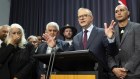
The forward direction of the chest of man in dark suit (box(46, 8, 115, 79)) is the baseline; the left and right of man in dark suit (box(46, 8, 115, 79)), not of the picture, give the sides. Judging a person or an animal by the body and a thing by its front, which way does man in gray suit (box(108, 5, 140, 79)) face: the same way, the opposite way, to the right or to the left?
the same way

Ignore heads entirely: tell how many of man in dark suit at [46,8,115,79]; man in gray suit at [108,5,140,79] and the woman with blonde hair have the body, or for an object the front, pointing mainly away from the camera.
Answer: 0

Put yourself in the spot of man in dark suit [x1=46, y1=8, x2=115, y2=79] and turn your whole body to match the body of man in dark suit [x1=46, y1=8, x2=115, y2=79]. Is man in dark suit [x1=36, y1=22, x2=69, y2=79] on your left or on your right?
on your right

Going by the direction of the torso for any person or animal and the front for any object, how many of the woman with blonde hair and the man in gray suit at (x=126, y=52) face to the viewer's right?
0

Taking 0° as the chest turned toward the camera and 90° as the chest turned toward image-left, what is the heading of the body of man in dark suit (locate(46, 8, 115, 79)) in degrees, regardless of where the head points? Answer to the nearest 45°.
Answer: approximately 45°

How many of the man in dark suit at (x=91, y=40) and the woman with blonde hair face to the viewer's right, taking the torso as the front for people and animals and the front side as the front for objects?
0

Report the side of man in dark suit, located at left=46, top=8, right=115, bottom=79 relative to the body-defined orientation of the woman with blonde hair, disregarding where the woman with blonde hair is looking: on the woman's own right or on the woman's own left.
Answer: on the woman's own left

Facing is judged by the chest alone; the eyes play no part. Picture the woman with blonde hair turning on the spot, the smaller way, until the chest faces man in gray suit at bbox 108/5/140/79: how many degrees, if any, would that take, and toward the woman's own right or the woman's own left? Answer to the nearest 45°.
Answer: approximately 90° to the woman's own left

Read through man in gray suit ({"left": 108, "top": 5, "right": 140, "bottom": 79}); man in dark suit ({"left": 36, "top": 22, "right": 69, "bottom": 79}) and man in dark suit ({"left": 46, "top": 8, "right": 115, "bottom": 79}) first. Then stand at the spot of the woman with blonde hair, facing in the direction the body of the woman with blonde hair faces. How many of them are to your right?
0

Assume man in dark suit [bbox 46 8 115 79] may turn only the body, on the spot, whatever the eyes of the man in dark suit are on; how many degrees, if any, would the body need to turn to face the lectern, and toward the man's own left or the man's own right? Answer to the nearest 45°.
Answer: approximately 45° to the man's own left

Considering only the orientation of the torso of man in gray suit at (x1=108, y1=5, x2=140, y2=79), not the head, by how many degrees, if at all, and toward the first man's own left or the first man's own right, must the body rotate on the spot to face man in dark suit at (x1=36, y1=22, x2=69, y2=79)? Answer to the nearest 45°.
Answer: approximately 45° to the first man's own right

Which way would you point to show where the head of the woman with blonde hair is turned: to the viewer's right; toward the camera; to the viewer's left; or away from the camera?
toward the camera

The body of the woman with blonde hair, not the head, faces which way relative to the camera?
toward the camera

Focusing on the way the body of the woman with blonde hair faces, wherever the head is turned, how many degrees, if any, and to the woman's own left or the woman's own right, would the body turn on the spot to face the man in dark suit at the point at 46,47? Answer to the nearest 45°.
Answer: approximately 135° to the woman's own left

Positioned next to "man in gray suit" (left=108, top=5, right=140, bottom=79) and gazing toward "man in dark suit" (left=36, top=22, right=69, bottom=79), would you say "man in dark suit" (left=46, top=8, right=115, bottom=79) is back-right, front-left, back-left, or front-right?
front-left

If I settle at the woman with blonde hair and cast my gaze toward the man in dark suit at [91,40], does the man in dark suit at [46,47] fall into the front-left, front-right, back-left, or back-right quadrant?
front-left
